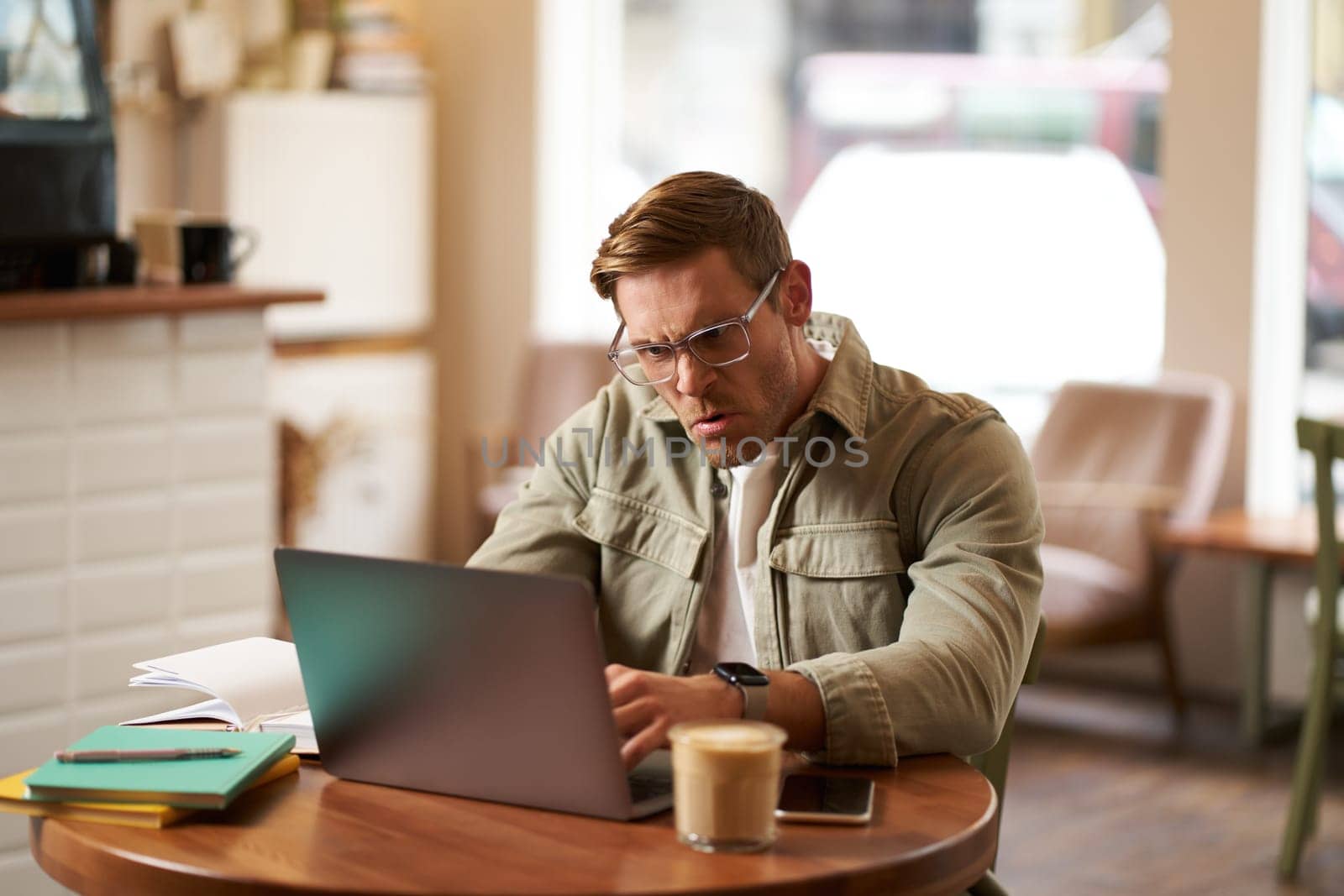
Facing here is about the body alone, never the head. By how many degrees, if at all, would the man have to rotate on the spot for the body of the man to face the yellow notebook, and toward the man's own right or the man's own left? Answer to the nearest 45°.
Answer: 0° — they already face it

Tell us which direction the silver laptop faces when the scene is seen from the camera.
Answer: facing away from the viewer and to the right of the viewer

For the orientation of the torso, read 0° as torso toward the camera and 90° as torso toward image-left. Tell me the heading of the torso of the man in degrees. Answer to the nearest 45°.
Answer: approximately 45°

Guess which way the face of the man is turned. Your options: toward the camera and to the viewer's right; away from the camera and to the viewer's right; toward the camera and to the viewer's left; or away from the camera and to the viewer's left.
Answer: toward the camera and to the viewer's left

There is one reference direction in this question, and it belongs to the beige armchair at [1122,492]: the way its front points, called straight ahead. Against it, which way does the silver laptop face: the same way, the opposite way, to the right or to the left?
the opposite way

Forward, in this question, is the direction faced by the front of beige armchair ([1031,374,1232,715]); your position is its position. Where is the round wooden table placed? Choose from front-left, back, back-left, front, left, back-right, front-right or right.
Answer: front-left

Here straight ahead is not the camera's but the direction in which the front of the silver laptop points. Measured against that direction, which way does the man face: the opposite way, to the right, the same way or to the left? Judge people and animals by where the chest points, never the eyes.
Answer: the opposite way

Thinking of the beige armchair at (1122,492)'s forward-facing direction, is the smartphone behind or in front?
in front

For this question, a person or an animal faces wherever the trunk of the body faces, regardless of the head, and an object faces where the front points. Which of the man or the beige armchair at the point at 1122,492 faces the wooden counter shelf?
the beige armchair

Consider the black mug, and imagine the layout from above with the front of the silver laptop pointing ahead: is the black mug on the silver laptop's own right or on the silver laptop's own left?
on the silver laptop's own left
